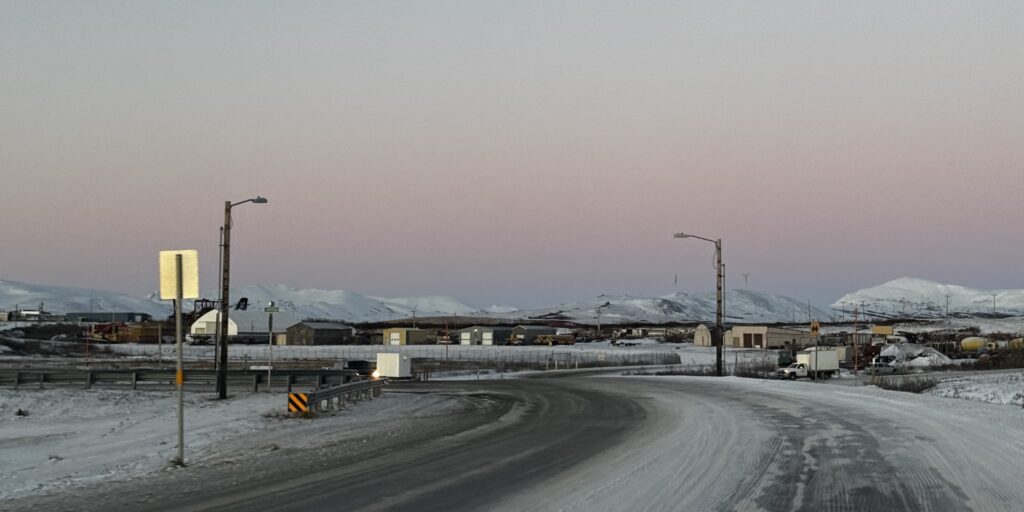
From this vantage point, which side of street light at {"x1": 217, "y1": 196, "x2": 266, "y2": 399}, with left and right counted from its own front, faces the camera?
right

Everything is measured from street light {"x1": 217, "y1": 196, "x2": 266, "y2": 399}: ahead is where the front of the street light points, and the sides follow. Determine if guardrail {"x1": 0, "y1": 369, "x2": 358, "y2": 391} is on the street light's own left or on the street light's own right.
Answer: on the street light's own left

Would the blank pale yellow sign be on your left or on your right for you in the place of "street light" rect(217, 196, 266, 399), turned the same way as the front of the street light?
on your right

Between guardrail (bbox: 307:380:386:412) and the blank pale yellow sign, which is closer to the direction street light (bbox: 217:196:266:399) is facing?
the guardrail
